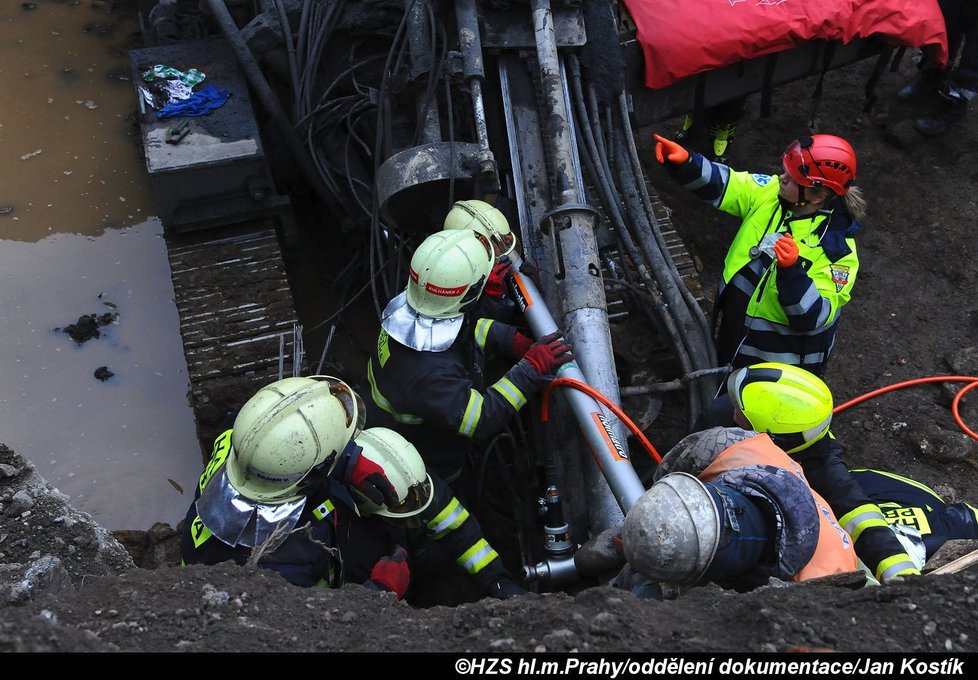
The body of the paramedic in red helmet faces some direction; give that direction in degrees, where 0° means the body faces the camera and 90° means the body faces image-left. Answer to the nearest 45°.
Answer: approximately 45°

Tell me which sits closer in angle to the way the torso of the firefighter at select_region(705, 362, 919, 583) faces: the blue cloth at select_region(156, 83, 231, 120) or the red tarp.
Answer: the blue cloth

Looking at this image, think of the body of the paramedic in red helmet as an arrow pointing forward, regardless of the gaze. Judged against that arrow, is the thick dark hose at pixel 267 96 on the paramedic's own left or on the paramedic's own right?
on the paramedic's own right

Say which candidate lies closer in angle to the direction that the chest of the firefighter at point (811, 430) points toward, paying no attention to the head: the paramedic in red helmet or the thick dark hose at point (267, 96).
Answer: the thick dark hose

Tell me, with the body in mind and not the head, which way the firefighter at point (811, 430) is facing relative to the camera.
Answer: to the viewer's left

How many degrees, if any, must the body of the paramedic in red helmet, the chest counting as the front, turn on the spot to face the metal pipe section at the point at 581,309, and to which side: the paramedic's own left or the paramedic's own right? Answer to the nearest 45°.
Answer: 0° — they already face it

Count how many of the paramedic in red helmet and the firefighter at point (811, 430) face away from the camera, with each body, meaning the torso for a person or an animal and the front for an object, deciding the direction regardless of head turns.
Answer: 0

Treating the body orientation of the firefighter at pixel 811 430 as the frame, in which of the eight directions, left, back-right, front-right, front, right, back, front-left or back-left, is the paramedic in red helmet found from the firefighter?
right

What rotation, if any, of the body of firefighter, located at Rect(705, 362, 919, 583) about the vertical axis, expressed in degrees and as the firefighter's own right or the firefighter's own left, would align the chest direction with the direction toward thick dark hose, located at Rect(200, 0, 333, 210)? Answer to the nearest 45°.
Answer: approximately 45° to the firefighter's own right

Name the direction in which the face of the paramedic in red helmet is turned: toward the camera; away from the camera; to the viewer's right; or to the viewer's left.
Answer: to the viewer's left

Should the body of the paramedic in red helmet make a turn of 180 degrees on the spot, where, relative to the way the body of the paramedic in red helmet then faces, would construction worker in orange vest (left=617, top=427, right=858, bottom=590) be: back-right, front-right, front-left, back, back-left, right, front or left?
back-right
